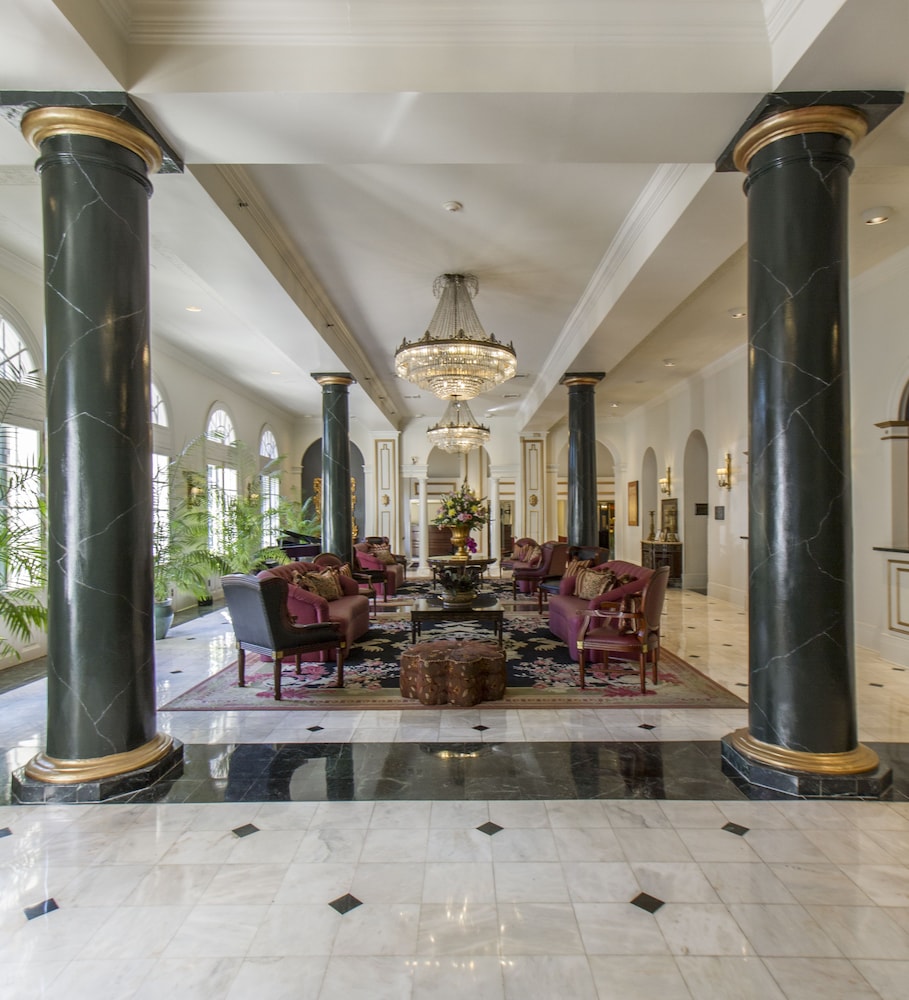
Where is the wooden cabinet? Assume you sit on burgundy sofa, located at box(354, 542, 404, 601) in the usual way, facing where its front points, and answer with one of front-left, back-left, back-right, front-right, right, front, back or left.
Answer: front-left

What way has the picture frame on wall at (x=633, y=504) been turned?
to the viewer's left

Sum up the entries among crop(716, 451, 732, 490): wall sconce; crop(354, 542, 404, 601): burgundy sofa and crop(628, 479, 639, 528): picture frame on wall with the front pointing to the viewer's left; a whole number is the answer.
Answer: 2

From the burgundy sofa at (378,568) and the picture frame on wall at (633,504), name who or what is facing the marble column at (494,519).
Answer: the picture frame on wall

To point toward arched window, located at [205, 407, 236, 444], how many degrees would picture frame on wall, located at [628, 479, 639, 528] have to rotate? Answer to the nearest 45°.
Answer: approximately 45° to its left

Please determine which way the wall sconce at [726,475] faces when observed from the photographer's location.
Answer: facing to the left of the viewer

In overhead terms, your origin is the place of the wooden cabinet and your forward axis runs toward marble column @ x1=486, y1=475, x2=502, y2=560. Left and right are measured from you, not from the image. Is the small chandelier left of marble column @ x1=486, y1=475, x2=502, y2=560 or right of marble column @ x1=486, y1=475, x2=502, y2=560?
left

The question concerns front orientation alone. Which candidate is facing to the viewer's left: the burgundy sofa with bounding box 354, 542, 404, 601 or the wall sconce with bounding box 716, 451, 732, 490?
the wall sconce

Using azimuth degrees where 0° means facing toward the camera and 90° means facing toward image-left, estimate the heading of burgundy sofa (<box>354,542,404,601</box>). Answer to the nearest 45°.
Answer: approximately 315°

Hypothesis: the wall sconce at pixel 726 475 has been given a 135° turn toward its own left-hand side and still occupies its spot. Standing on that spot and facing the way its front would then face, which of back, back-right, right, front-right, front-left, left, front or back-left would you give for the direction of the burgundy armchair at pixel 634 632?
front-right

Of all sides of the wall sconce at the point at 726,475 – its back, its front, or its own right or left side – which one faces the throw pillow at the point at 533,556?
front

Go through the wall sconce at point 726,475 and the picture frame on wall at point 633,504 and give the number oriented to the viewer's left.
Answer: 2

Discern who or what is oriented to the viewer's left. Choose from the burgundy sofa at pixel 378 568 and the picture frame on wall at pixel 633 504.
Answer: the picture frame on wall
